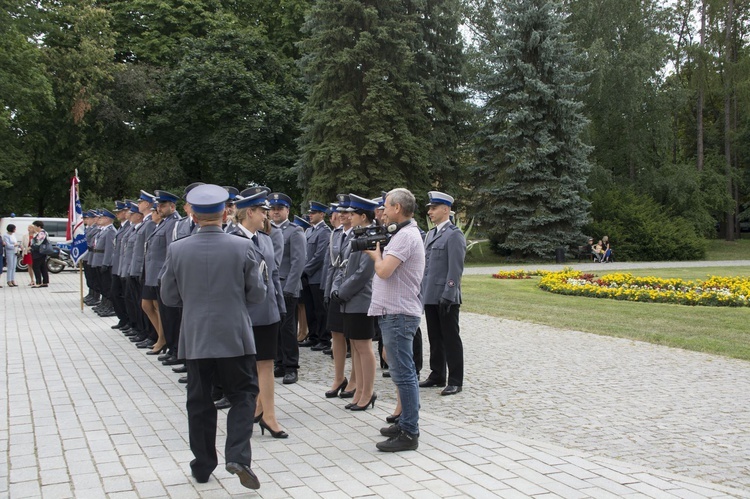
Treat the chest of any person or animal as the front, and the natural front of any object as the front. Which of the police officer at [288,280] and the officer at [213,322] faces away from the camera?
the officer

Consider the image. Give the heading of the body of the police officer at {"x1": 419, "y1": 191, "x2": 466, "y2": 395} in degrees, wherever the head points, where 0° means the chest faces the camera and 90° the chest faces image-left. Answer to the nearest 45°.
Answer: approximately 45°

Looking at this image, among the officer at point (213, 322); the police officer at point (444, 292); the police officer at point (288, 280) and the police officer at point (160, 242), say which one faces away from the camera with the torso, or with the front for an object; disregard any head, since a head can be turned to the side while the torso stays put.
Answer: the officer

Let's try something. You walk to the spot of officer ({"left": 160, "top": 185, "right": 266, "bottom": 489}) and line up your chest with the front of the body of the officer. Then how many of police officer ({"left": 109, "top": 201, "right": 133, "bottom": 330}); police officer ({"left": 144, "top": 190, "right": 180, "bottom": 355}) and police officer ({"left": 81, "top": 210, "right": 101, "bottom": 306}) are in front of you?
3

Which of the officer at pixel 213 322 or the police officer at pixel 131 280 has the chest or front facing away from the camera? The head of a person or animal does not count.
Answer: the officer

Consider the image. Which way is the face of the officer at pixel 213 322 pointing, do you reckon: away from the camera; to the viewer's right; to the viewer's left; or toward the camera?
away from the camera

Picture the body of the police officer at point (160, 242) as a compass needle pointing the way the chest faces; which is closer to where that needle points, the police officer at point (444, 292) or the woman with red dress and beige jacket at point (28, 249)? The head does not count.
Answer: the police officer
